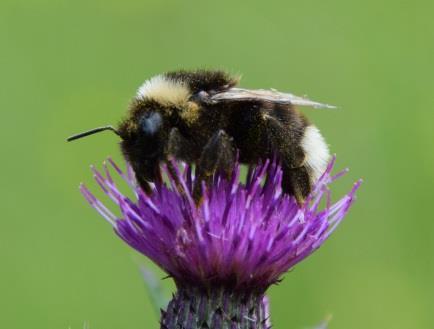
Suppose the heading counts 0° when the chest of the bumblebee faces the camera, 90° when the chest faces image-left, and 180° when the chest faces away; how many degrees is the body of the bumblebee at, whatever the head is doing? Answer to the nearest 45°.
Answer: approximately 90°
